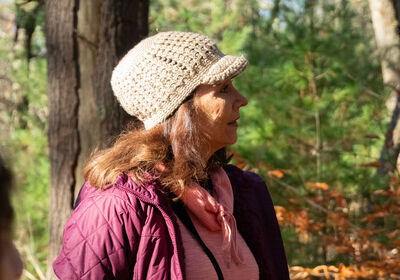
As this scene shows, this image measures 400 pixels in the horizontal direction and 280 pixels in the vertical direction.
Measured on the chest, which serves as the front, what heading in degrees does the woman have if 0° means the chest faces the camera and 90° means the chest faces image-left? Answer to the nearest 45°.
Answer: approximately 315°

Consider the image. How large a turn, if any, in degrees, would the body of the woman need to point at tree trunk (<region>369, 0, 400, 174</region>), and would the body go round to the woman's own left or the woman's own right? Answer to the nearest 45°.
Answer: approximately 90° to the woman's own left

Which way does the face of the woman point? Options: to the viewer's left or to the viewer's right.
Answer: to the viewer's right

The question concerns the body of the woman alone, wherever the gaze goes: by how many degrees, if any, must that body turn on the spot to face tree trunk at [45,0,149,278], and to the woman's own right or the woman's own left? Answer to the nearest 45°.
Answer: approximately 180°
